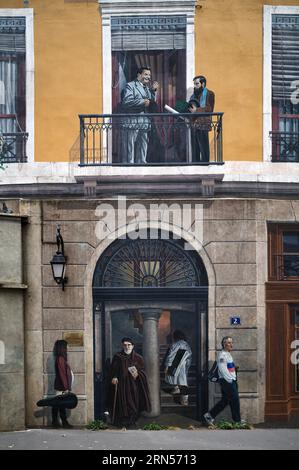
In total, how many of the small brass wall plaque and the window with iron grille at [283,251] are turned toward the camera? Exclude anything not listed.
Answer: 2

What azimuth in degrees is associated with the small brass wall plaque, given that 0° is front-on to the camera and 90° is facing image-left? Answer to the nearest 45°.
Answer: approximately 0°

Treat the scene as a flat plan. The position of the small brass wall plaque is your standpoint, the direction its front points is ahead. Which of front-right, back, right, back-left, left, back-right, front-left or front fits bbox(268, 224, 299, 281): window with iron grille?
left

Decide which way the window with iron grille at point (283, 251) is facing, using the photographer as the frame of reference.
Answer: facing the viewer

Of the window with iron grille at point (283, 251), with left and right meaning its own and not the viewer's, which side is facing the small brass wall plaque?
right

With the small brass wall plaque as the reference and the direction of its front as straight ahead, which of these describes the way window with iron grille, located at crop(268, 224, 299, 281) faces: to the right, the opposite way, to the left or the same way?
the same way
